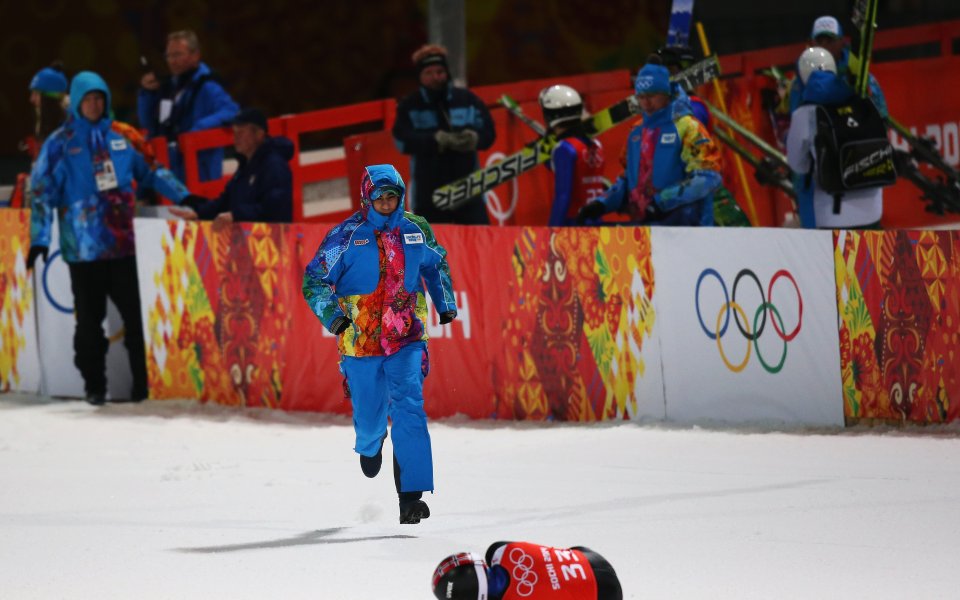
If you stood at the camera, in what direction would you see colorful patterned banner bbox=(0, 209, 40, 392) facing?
facing the viewer

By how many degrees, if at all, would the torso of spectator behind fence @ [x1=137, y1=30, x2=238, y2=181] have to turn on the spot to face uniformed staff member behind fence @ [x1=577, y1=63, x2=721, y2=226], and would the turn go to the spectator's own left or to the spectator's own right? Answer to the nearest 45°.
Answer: approximately 90° to the spectator's own left

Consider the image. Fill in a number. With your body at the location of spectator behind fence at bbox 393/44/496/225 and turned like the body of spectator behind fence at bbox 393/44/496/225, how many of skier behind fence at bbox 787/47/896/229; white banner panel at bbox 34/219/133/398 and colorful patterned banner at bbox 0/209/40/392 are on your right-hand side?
2

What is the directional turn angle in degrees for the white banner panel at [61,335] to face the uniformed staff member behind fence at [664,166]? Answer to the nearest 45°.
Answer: approximately 45° to its left

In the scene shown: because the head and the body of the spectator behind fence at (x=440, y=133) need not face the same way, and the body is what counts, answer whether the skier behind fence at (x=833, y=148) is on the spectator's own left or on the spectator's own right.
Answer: on the spectator's own left

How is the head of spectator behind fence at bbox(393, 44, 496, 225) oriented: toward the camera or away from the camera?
toward the camera

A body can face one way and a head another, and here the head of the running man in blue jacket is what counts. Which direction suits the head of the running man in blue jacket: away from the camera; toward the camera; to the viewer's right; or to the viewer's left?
toward the camera

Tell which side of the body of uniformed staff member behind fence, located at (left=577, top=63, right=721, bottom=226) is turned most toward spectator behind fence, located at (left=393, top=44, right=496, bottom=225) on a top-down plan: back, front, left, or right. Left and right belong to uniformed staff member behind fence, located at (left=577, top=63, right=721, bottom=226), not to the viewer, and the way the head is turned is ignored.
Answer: right

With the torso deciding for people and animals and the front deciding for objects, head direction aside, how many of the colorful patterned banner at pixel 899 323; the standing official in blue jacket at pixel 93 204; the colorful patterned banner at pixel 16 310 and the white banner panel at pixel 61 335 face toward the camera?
4

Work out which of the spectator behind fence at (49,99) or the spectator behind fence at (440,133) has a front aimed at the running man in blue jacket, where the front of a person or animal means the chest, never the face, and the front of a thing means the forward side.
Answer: the spectator behind fence at (440,133)

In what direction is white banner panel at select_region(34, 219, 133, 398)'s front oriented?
toward the camera

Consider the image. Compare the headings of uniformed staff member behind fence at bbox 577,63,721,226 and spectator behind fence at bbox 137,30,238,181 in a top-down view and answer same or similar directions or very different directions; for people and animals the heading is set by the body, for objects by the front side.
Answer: same or similar directions

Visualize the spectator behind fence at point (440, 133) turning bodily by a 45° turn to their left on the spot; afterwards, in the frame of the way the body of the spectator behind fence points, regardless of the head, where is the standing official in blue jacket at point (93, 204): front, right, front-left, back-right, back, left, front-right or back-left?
back-right

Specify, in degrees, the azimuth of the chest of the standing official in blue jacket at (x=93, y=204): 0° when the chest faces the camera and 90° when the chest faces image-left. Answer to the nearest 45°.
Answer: approximately 0°

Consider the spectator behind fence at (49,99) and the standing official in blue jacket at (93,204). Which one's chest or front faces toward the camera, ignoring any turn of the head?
the standing official in blue jacket

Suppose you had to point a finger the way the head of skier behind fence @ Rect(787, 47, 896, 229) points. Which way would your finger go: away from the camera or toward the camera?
away from the camera

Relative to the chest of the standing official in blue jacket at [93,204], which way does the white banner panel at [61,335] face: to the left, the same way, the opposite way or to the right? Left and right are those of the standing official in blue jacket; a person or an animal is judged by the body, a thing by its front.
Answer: the same way
